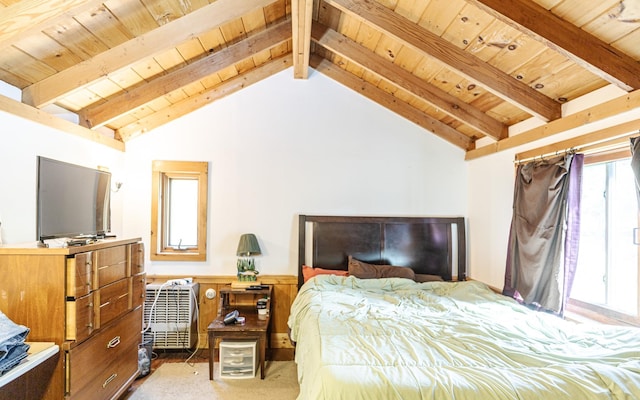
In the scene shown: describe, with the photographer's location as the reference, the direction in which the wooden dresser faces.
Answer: facing the viewer and to the right of the viewer

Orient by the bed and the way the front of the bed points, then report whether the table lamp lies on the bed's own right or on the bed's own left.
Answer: on the bed's own right

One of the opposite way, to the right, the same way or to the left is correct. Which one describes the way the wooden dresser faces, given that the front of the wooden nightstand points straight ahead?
to the left

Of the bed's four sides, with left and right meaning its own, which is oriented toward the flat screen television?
right

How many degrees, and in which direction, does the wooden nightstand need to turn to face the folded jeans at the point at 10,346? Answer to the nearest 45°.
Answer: approximately 45° to its right

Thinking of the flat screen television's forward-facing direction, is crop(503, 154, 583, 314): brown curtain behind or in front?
in front

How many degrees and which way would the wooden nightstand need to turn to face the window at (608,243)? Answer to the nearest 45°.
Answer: approximately 45° to its left

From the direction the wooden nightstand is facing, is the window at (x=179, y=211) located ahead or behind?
behind

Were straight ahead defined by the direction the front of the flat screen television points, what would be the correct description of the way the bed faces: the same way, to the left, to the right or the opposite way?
to the right

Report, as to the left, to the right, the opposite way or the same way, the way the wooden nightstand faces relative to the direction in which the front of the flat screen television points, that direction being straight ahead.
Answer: to the right

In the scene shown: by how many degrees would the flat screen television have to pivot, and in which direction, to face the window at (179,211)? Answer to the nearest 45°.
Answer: approximately 90° to its left

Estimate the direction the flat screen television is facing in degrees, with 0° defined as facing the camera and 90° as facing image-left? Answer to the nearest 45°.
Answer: approximately 315°

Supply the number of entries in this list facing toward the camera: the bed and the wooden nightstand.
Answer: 2

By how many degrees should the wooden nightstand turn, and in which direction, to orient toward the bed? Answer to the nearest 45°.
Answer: approximately 45° to its left

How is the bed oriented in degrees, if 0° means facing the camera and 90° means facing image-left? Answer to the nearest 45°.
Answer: approximately 0°

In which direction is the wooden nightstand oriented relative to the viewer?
toward the camera

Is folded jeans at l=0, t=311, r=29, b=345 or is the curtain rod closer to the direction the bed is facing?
the folded jeans

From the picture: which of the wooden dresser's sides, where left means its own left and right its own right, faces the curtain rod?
front
